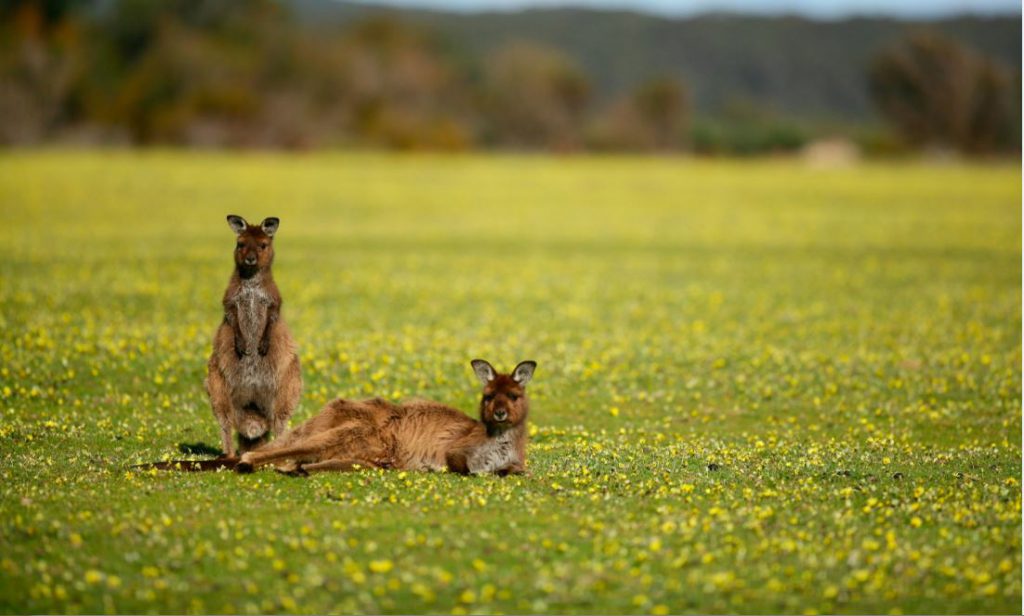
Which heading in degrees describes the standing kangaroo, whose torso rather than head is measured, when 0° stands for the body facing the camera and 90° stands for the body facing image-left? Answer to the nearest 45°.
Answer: approximately 0°

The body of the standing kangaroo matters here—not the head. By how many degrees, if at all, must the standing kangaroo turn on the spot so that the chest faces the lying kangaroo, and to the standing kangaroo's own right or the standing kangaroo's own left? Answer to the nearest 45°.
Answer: approximately 45° to the standing kangaroo's own left
